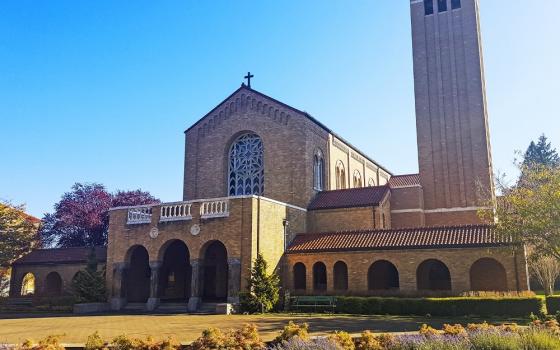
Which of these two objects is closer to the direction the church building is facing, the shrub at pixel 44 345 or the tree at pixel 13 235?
the shrub

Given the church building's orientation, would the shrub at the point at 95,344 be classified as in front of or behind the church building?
in front

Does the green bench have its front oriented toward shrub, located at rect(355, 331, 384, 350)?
yes

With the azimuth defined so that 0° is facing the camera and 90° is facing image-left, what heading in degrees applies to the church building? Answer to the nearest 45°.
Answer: approximately 45°

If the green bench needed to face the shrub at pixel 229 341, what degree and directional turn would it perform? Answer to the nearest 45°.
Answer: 0° — it already faces it

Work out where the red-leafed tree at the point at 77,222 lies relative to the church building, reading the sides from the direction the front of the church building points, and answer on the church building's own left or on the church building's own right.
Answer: on the church building's own right

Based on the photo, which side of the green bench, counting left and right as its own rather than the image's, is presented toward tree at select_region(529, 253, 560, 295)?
left

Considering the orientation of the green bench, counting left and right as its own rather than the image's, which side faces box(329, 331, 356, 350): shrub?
front

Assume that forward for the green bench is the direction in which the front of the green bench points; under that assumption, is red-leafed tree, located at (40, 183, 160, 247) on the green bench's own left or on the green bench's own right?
on the green bench's own right

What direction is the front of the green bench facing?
toward the camera

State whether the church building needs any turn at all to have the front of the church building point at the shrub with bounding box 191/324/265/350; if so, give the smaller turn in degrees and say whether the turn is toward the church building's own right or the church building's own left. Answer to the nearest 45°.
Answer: approximately 45° to the church building's own left

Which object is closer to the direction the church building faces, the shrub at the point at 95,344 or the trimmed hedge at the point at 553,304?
the shrub

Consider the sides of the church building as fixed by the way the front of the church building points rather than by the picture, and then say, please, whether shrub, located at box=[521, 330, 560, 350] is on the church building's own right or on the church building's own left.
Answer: on the church building's own left
